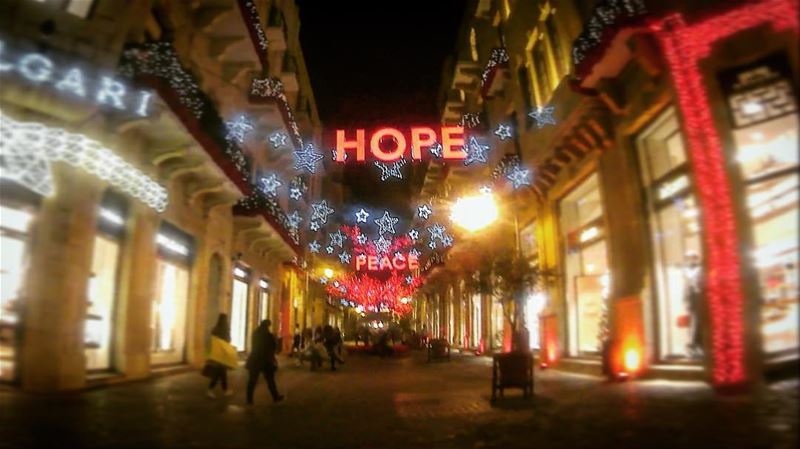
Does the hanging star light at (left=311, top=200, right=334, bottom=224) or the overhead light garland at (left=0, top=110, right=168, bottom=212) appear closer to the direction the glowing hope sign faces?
the overhead light garland

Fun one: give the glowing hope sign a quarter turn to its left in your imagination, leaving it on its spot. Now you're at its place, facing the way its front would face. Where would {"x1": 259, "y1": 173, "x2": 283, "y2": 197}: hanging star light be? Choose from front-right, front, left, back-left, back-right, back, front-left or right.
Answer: back-left

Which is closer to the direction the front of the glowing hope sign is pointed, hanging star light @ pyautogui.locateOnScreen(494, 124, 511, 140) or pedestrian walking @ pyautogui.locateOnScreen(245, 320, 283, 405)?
the pedestrian walking

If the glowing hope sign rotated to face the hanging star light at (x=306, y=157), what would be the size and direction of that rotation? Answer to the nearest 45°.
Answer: approximately 135° to its right

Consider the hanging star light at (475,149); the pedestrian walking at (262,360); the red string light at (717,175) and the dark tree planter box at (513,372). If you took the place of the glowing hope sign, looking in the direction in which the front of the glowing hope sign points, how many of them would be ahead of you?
3

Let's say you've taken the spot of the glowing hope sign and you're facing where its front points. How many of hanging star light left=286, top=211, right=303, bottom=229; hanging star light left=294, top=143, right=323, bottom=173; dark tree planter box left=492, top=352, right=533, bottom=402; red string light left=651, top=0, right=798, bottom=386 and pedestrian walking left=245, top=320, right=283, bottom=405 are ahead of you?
3

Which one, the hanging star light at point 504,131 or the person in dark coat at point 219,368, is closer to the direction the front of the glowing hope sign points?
the person in dark coat

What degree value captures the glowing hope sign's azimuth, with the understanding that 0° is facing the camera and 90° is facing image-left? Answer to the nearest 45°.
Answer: approximately 0°

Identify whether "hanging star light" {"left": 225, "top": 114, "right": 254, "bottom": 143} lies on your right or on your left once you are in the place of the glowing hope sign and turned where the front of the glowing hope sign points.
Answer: on your right

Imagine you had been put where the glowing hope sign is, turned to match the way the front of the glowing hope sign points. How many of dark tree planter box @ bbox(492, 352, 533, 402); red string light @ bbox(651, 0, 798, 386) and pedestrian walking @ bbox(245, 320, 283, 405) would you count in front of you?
3

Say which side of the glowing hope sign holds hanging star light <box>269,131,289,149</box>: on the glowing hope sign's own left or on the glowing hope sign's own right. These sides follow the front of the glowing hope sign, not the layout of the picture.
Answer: on the glowing hope sign's own right

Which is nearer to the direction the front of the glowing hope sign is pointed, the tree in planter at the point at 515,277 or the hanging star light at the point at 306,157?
the tree in planter

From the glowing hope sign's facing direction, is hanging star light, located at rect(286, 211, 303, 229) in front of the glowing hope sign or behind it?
behind

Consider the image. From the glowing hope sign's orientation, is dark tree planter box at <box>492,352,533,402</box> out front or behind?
out front
